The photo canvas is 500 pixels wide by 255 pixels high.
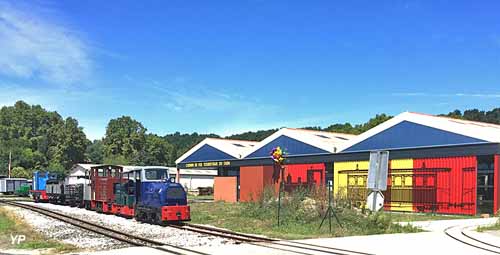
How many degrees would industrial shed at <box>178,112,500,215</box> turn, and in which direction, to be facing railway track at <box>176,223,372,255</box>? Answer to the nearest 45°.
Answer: approximately 45° to its left

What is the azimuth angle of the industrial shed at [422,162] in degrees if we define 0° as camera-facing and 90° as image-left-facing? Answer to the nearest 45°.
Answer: approximately 45°

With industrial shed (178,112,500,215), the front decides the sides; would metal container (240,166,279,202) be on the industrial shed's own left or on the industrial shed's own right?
on the industrial shed's own right

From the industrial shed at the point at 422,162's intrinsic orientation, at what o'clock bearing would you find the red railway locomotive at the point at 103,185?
The red railway locomotive is roughly at 1 o'clock from the industrial shed.
